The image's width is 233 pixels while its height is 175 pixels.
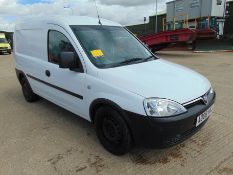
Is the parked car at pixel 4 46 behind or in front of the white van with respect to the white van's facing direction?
behind

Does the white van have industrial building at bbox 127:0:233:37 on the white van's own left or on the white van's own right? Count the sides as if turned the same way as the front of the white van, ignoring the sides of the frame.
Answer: on the white van's own left

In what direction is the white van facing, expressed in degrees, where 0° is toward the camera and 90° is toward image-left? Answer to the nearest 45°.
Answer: approximately 315°
